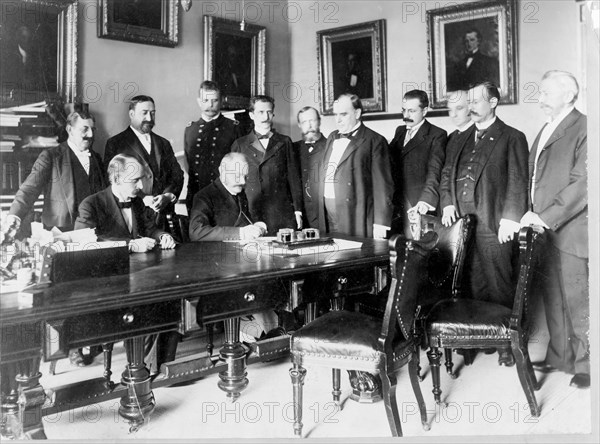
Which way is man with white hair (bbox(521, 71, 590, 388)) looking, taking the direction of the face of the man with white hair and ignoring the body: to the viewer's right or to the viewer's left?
to the viewer's left

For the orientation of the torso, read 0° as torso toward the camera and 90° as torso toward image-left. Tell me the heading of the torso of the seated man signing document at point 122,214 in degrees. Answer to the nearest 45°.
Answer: approximately 315°

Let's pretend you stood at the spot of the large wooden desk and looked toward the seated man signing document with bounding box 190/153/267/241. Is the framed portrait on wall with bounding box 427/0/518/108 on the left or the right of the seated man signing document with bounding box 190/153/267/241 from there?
right
